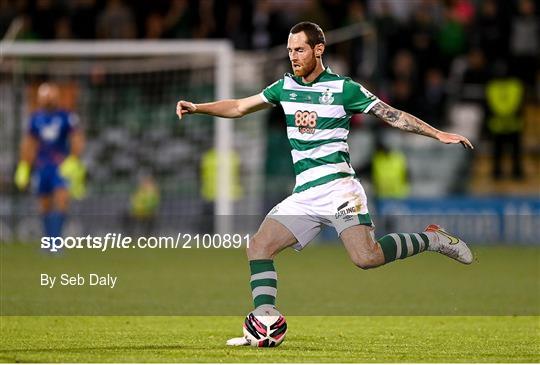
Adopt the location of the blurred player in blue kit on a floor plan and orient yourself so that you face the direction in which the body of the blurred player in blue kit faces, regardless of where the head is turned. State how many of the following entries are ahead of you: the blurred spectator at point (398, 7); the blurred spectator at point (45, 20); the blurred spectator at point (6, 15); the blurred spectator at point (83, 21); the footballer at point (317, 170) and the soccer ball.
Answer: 2

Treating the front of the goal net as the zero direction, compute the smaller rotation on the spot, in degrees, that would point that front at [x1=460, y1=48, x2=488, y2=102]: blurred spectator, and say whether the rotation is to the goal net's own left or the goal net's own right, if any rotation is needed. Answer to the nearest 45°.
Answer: approximately 90° to the goal net's own left

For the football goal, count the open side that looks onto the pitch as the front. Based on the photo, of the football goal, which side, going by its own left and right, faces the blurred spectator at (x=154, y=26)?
back

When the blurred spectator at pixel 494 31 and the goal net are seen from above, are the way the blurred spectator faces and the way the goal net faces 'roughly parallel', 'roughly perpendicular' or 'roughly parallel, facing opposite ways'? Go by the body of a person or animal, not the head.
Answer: roughly parallel

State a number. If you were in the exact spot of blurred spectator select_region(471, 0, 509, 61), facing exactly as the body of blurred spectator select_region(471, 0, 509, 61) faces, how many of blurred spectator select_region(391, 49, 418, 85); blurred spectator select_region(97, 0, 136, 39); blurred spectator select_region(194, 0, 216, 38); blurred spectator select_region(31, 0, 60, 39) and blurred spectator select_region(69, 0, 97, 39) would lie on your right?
5

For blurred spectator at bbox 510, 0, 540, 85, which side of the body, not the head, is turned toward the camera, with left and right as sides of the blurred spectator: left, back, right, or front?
front

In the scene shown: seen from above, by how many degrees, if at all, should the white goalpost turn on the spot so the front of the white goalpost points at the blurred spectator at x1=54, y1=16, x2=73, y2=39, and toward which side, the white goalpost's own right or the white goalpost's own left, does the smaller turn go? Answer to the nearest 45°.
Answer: approximately 135° to the white goalpost's own right

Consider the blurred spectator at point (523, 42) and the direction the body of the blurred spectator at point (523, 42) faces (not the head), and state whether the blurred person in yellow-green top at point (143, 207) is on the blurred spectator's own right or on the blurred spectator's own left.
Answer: on the blurred spectator's own right

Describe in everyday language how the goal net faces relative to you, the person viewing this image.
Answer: facing the viewer
